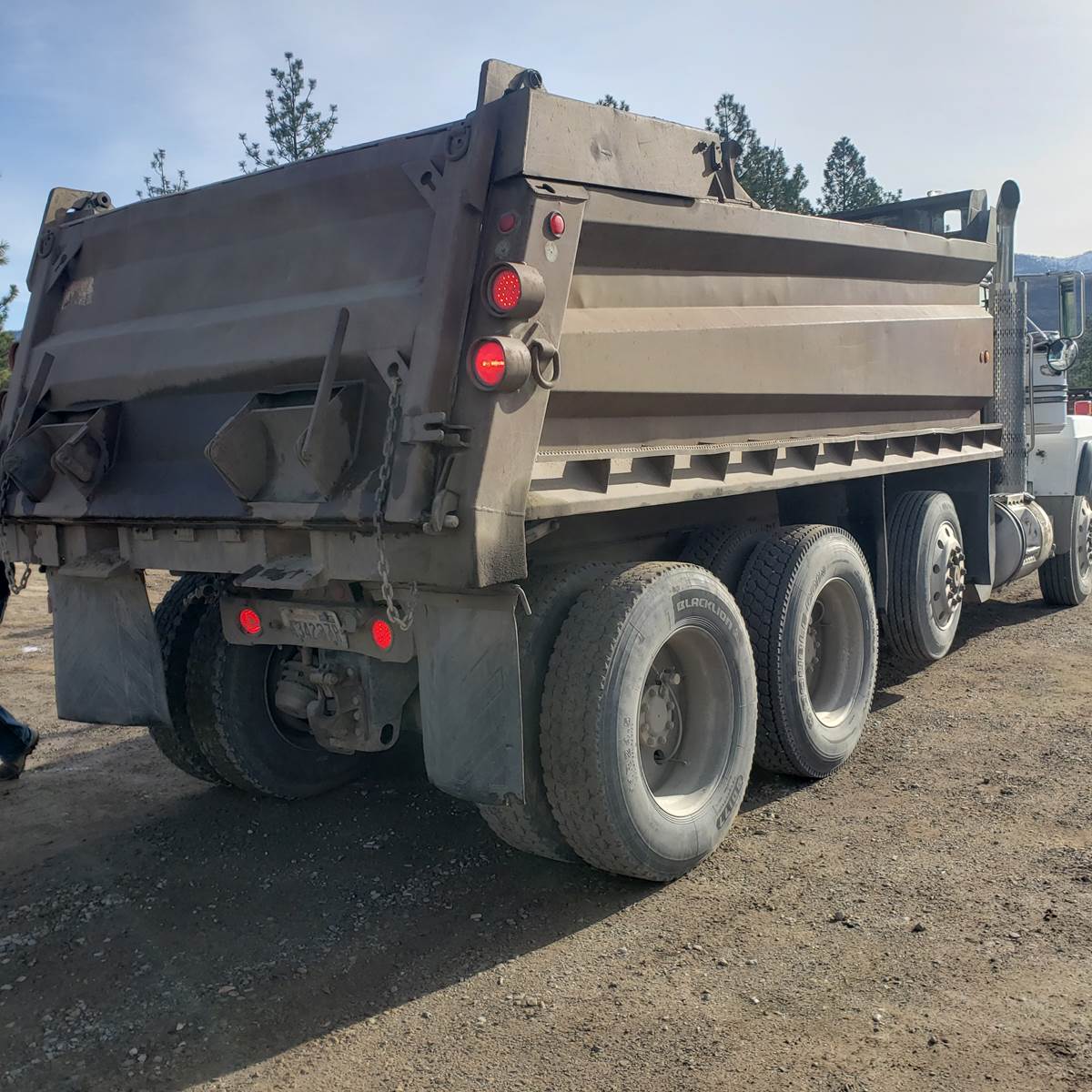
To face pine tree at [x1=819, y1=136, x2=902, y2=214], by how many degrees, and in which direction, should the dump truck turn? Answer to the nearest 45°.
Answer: approximately 45° to its left

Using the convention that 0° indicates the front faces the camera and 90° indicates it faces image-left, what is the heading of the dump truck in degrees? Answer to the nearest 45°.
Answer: approximately 225°
